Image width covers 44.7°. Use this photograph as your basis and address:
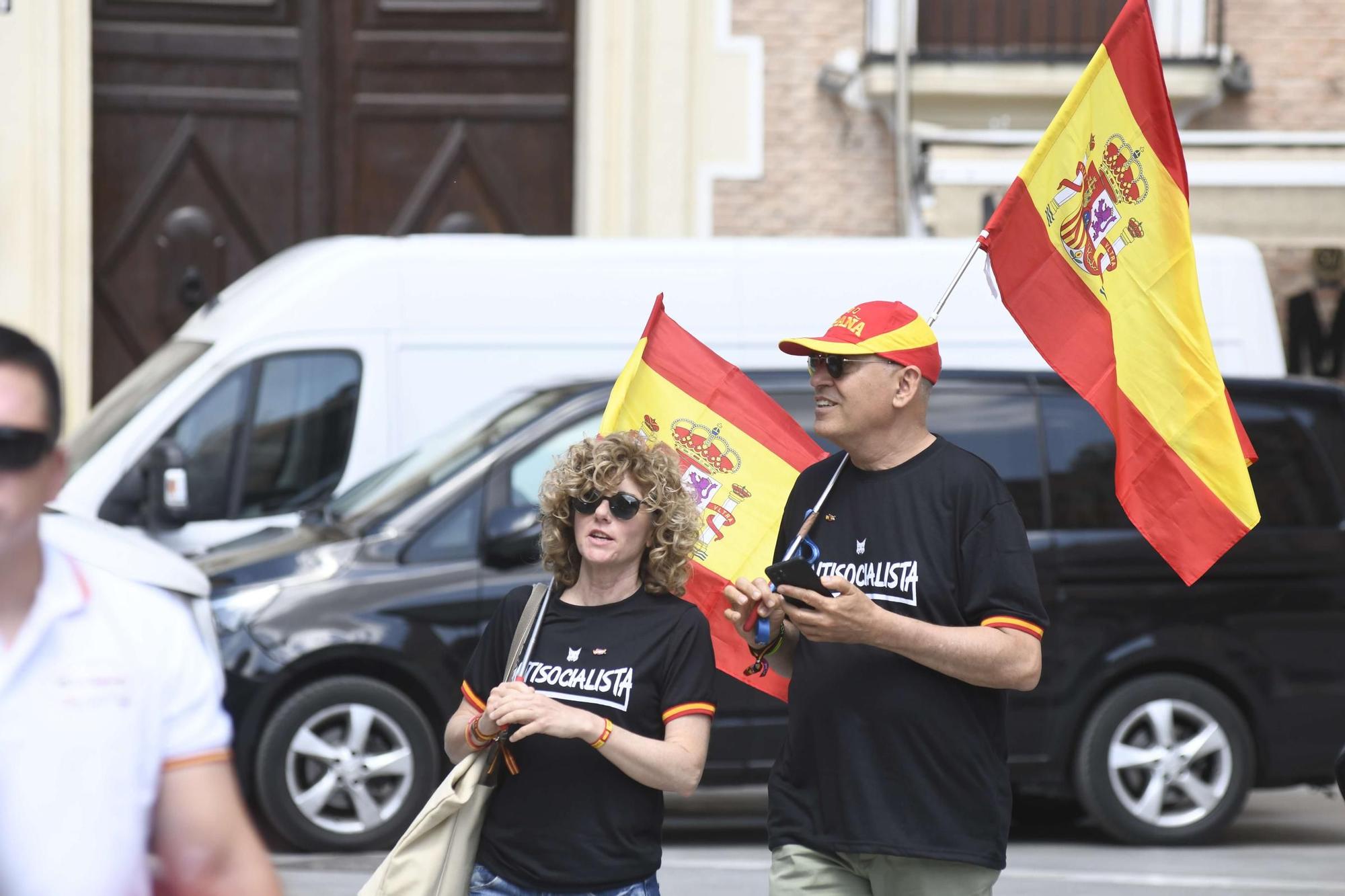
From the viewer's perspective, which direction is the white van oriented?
to the viewer's left

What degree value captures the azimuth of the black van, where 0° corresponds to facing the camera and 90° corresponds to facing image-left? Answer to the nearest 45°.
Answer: approximately 90°

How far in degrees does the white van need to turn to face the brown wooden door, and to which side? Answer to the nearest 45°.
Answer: approximately 90° to its right

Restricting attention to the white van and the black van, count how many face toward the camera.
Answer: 0

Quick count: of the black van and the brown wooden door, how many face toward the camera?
1

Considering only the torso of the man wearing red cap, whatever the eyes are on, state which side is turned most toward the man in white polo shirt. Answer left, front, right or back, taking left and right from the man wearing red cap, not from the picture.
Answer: front

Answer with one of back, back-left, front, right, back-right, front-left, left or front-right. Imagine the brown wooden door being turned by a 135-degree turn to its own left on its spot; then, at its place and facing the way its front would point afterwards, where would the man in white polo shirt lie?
back-right

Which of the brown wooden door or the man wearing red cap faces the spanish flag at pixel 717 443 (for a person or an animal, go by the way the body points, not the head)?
the brown wooden door

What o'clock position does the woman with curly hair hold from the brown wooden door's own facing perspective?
The woman with curly hair is roughly at 12 o'clock from the brown wooden door.

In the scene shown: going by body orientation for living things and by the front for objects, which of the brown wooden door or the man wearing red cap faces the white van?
the brown wooden door

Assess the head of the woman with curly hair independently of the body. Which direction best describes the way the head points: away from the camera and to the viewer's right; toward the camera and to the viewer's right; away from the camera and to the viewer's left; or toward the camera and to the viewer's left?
toward the camera and to the viewer's left

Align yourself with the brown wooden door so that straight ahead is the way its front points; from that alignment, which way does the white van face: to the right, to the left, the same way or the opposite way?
to the right

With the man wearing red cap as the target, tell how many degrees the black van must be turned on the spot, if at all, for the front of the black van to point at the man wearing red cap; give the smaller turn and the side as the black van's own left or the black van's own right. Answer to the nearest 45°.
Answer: approximately 90° to the black van's own left

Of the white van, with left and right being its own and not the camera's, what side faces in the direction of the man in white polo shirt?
left
